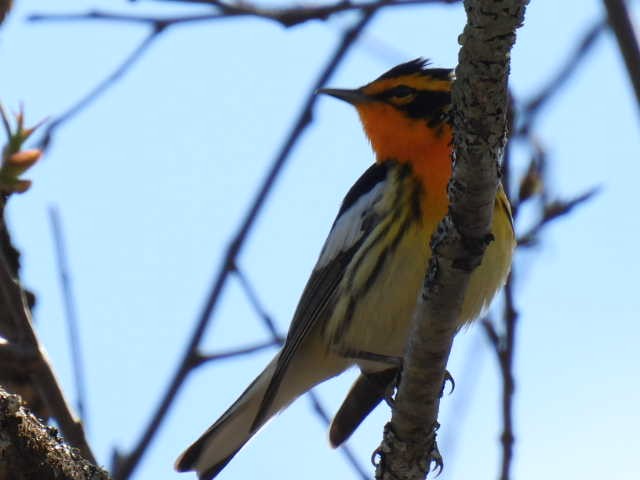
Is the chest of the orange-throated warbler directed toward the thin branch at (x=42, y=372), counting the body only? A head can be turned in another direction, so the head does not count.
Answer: no

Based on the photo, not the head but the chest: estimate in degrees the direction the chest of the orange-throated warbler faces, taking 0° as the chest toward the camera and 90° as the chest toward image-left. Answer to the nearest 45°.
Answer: approximately 315°

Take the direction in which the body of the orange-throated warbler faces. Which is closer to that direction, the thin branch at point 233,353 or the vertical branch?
the vertical branch

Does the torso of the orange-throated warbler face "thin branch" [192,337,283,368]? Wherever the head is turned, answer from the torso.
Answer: no
